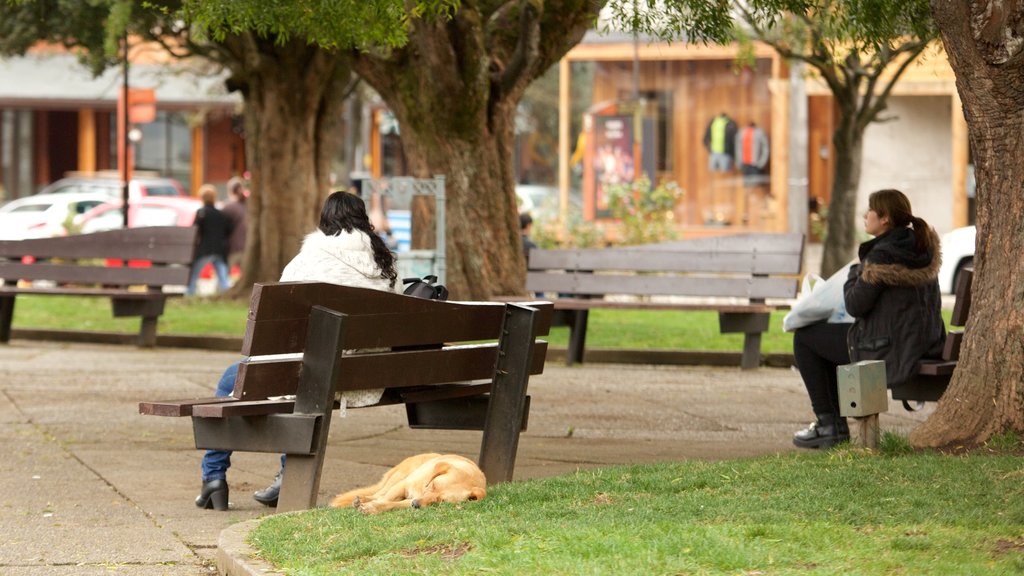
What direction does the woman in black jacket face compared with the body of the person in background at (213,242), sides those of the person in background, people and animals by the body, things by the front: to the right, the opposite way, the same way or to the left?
to the left

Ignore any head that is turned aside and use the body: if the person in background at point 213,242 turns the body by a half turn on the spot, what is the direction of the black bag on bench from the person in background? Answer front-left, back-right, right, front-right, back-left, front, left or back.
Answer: front

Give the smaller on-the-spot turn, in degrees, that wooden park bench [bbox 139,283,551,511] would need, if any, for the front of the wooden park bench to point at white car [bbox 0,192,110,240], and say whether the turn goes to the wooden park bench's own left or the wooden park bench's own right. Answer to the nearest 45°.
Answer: approximately 45° to the wooden park bench's own right

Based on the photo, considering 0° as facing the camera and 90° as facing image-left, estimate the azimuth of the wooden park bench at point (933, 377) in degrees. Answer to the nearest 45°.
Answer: approximately 90°

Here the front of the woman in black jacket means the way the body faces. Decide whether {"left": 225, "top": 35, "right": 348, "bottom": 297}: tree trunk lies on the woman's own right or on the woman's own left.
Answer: on the woman's own right

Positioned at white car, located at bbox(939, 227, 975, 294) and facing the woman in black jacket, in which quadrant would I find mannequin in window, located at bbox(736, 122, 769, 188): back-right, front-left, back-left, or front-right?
back-right

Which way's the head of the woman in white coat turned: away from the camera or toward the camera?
away from the camera

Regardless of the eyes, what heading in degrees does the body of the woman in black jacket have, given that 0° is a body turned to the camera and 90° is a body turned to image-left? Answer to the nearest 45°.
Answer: approximately 90°

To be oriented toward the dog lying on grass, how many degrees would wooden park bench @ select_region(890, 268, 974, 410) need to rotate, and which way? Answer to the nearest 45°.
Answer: approximately 45° to its left

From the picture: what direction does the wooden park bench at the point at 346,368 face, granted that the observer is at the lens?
facing away from the viewer and to the left of the viewer

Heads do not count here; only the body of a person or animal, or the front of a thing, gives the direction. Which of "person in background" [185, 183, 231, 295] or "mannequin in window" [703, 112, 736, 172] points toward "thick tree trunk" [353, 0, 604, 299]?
the mannequin in window

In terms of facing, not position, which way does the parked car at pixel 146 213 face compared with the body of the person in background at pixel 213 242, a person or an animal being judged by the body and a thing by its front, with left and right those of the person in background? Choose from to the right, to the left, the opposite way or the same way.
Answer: to the left

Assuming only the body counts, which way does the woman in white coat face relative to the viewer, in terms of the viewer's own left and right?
facing away from the viewer and to the left of the viewer
